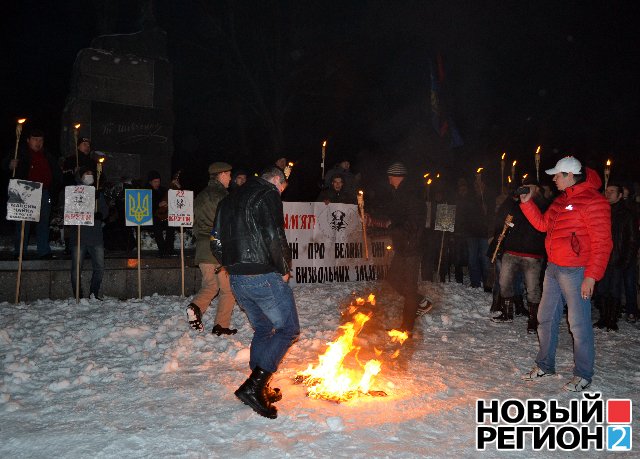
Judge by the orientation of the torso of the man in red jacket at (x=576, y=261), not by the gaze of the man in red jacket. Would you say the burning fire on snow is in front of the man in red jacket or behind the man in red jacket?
in front

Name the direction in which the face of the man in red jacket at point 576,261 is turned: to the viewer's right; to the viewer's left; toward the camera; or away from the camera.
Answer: to the viewer's left

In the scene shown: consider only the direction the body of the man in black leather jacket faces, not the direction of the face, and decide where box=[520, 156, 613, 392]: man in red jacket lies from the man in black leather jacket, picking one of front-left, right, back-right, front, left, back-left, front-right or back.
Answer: front-right

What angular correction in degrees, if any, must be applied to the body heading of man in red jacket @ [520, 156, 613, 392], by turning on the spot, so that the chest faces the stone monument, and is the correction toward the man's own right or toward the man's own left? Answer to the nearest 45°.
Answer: approximately 90° to the man's own right

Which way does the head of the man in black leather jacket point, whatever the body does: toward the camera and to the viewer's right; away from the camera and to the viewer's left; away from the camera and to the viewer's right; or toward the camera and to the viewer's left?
away from the camera and to the viewer's right

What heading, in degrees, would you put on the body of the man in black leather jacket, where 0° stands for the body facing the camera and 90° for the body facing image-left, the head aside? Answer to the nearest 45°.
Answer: approximately 225°

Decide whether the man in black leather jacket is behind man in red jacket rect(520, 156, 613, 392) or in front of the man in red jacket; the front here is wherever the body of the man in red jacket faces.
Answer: in front

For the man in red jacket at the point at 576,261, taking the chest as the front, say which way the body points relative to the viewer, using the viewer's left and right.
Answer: facing the viewer and to the left of the viewer
